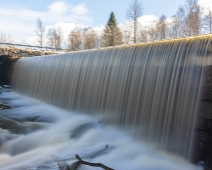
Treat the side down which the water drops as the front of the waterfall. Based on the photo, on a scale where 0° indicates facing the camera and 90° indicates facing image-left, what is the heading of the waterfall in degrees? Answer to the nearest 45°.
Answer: approximately 45°

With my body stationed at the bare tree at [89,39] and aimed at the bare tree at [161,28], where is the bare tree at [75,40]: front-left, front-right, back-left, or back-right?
back-right

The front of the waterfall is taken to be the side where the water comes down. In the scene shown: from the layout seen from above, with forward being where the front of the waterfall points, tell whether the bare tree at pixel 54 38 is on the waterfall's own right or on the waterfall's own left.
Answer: on the waterfall's own right

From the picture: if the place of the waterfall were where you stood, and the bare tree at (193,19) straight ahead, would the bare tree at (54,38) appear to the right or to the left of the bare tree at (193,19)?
left

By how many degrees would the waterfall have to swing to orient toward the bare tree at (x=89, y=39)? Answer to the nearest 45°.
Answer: approximately 135° to its right

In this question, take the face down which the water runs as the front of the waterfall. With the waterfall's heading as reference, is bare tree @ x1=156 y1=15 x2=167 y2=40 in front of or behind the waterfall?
behind

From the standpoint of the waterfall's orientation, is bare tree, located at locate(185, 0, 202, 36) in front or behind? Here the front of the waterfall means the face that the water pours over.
behind

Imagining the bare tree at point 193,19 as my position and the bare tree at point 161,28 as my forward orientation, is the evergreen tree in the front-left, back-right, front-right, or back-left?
front-left

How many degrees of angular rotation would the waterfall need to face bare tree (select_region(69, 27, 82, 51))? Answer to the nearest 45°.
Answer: approximately 135° to its right
